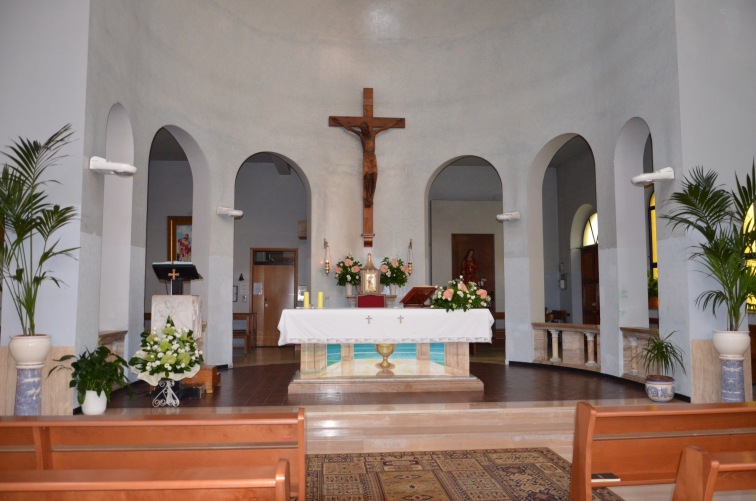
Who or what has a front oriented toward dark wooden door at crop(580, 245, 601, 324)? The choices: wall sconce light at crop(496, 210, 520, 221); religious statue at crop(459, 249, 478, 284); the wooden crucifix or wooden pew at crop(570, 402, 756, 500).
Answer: the wooden pew

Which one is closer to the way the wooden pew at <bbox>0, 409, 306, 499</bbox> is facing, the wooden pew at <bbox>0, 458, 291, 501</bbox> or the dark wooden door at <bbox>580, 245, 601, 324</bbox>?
the dark wooden door

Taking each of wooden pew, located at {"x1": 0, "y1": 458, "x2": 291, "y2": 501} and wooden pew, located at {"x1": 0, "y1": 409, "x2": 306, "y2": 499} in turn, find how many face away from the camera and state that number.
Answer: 2

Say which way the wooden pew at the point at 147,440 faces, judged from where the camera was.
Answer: facing away from the viewer

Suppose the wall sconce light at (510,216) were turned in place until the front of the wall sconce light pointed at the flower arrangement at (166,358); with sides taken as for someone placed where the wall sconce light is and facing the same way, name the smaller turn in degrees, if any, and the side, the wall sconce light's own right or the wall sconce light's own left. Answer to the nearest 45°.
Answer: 0° — it already faces it

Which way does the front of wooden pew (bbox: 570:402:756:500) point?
away from the camera

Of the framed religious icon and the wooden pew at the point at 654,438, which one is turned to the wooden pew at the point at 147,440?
the framed religious icon

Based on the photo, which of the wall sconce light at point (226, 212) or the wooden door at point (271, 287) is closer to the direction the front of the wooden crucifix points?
the wall sconce light

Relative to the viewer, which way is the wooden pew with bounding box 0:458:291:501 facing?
away from the camera

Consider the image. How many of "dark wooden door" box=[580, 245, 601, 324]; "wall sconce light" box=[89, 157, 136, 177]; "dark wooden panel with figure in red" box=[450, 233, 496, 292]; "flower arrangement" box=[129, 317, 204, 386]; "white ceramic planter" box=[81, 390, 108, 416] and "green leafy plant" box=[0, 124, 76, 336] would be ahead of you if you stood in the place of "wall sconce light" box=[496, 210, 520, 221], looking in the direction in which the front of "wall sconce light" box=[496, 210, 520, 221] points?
4
